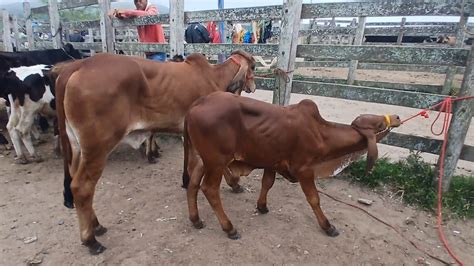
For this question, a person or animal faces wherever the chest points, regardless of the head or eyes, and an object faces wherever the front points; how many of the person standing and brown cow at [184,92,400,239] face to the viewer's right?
1

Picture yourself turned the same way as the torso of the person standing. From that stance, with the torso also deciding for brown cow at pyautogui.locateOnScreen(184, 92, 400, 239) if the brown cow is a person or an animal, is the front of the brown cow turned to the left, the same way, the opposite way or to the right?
to the left

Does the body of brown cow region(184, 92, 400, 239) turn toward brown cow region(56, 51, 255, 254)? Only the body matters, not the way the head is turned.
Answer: no

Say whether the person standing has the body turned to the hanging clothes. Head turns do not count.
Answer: no

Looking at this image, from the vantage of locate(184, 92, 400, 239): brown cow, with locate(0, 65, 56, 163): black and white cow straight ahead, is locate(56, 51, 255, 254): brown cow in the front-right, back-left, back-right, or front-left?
front-left

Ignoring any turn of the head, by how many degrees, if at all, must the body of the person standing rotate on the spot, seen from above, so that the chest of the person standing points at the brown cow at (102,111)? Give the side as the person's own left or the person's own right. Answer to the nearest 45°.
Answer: approximately 45° to the person's own left

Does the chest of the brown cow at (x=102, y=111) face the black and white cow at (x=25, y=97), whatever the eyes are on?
no

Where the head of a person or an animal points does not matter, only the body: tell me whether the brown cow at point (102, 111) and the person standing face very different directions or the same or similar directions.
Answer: very different directions

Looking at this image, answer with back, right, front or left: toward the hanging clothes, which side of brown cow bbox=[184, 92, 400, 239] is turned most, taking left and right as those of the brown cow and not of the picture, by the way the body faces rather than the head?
left

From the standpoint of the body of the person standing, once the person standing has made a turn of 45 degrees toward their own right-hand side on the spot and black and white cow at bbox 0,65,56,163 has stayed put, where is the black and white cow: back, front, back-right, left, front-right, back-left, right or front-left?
front-left

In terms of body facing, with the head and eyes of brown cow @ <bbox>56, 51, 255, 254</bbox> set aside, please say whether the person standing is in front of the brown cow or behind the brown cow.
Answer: in front

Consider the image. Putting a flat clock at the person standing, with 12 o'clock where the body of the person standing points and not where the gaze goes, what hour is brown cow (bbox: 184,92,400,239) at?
The brown cow is roughly at 10 o'clock from the person standing.

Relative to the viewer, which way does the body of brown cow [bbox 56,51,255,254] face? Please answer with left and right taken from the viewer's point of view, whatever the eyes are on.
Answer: facing away from the viewer and to the right of the viewer

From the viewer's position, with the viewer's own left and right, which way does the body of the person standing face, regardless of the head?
facing the viewer and to the left of the viewer

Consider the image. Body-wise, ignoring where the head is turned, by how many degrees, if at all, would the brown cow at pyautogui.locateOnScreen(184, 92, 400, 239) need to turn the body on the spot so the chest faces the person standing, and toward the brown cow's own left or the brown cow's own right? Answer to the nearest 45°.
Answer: approximately 135° to the brown cow's own left

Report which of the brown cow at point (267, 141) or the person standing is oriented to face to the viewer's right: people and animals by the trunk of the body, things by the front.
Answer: the brown cow

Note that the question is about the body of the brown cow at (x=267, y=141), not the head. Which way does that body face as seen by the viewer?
to the viewer's right
